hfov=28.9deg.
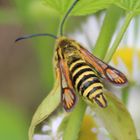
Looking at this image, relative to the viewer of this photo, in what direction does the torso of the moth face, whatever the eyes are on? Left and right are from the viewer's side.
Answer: facing away from the viewer and to the left of the viewer
